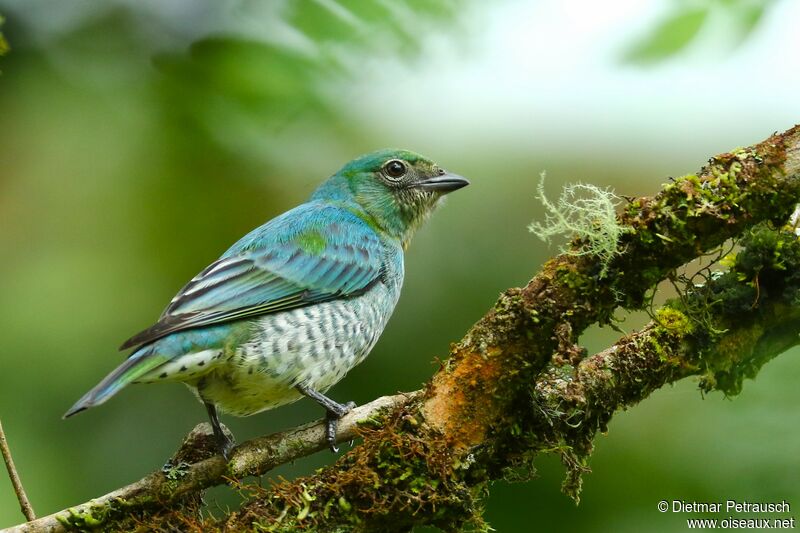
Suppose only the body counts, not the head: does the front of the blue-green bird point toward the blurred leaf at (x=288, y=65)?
no

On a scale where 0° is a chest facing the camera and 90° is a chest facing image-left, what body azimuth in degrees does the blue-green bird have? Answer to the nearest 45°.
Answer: approximately 270°
